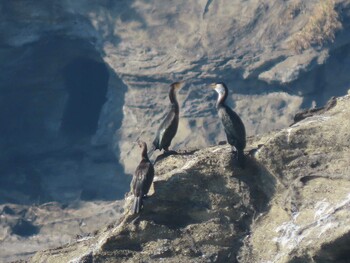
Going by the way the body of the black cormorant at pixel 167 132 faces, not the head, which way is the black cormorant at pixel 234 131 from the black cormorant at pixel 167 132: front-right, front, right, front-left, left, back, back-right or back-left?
front-right

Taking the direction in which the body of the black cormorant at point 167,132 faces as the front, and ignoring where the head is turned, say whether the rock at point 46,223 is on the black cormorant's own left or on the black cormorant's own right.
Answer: on the black cormorant's own left

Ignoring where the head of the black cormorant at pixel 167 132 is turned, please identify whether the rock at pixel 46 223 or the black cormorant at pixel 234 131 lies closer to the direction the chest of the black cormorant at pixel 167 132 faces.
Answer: the black cormorant
